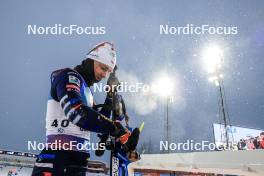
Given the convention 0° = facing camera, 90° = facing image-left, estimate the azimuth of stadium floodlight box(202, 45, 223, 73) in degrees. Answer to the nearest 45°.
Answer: approximately 0°
